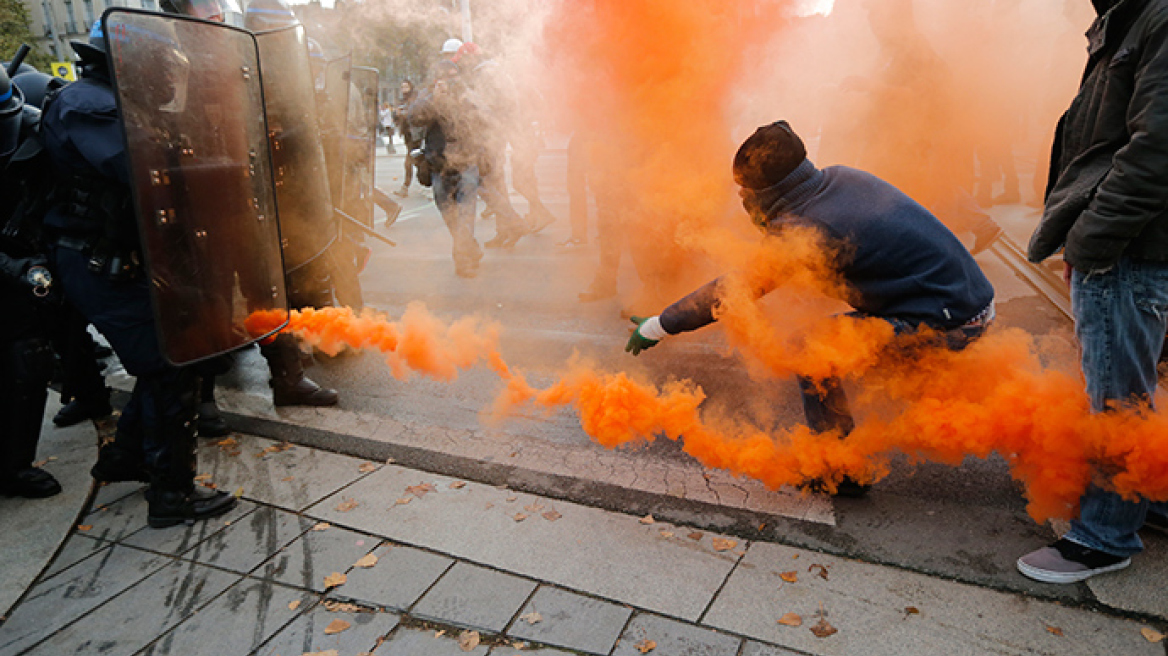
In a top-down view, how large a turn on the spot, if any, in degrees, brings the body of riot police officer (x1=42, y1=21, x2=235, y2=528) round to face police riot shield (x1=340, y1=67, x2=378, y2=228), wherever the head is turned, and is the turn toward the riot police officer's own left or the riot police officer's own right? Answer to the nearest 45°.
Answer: approximately 45° to the riot police officer's own left

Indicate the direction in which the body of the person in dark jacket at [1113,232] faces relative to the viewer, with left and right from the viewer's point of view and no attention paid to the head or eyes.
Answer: facing to the left of the viewer

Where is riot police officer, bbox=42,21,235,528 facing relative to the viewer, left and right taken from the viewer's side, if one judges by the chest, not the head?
facing to the right of the viewer

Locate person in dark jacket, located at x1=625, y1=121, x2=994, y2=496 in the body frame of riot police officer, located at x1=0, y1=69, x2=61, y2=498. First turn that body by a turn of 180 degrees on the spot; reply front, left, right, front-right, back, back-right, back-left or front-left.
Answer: back-left

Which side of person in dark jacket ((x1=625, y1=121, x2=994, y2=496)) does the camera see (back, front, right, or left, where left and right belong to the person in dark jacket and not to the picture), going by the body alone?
left

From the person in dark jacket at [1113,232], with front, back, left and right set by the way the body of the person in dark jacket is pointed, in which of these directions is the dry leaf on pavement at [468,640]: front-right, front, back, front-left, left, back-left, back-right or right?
front-left

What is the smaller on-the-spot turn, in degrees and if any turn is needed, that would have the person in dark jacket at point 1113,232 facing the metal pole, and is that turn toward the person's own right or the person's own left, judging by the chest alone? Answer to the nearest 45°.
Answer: approximately 45° to the person's own right

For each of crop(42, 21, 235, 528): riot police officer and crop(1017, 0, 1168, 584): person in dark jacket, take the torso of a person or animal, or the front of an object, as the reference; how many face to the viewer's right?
1

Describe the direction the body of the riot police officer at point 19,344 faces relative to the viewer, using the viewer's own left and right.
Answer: facing to the right of the viewer

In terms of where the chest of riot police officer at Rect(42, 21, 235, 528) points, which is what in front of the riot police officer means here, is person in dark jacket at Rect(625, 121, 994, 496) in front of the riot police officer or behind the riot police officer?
in front

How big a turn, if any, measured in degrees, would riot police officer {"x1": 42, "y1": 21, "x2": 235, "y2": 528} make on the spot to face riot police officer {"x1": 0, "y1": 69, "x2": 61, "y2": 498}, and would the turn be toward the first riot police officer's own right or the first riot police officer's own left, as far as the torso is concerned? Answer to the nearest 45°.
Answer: approximately 135° to the first riot police officer's own left

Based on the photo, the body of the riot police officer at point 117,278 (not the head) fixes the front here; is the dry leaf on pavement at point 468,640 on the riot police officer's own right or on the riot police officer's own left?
on the riot police officer's own right

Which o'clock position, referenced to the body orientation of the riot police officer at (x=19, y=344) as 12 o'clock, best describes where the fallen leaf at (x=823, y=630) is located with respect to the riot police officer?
The fallen leaf is roughly at 2 o'clock from the riot police officer.
